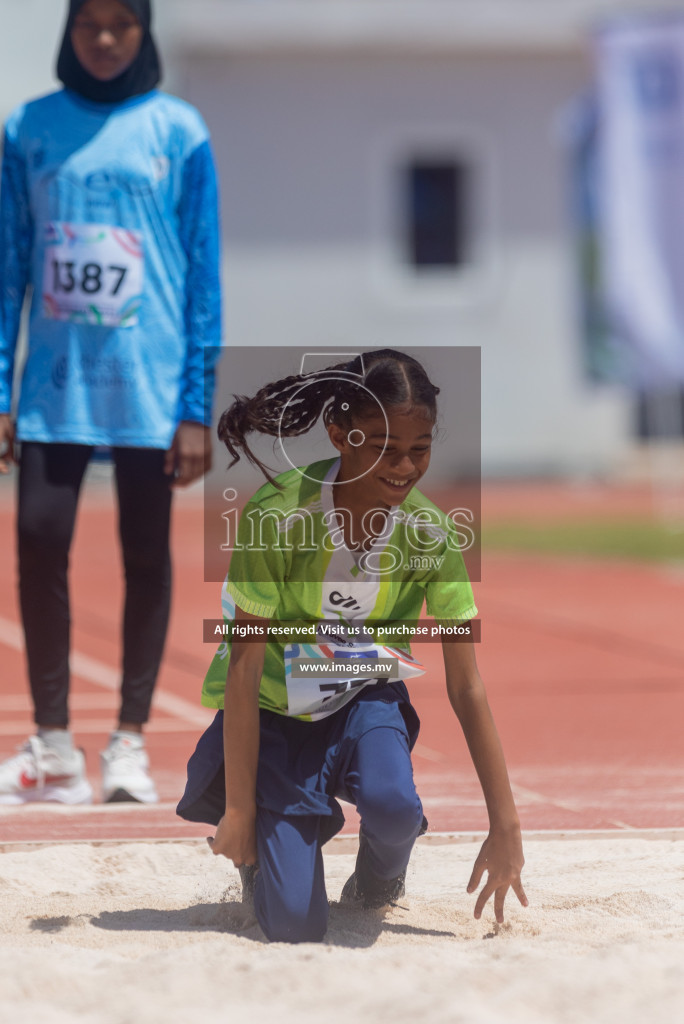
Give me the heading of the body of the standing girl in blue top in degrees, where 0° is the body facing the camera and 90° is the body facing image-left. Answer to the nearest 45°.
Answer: approximately 0°

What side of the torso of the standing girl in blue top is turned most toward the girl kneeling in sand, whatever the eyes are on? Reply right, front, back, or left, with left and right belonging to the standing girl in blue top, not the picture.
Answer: front
